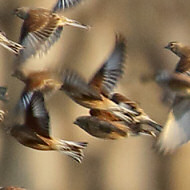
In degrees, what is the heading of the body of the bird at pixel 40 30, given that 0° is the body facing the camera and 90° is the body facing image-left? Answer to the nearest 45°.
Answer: approximately 90°

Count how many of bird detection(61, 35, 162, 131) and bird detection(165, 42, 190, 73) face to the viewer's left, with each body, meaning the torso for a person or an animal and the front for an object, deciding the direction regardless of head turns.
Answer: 2

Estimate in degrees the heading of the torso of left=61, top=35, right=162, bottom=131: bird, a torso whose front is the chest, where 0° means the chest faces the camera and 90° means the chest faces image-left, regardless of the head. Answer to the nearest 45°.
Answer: approximately 90°

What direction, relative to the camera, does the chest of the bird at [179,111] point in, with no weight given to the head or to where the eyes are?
to the viewer's left

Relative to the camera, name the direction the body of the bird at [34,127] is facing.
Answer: to the viewer's left

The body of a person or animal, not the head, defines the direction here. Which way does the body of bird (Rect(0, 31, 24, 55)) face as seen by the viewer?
to the viewer's left
